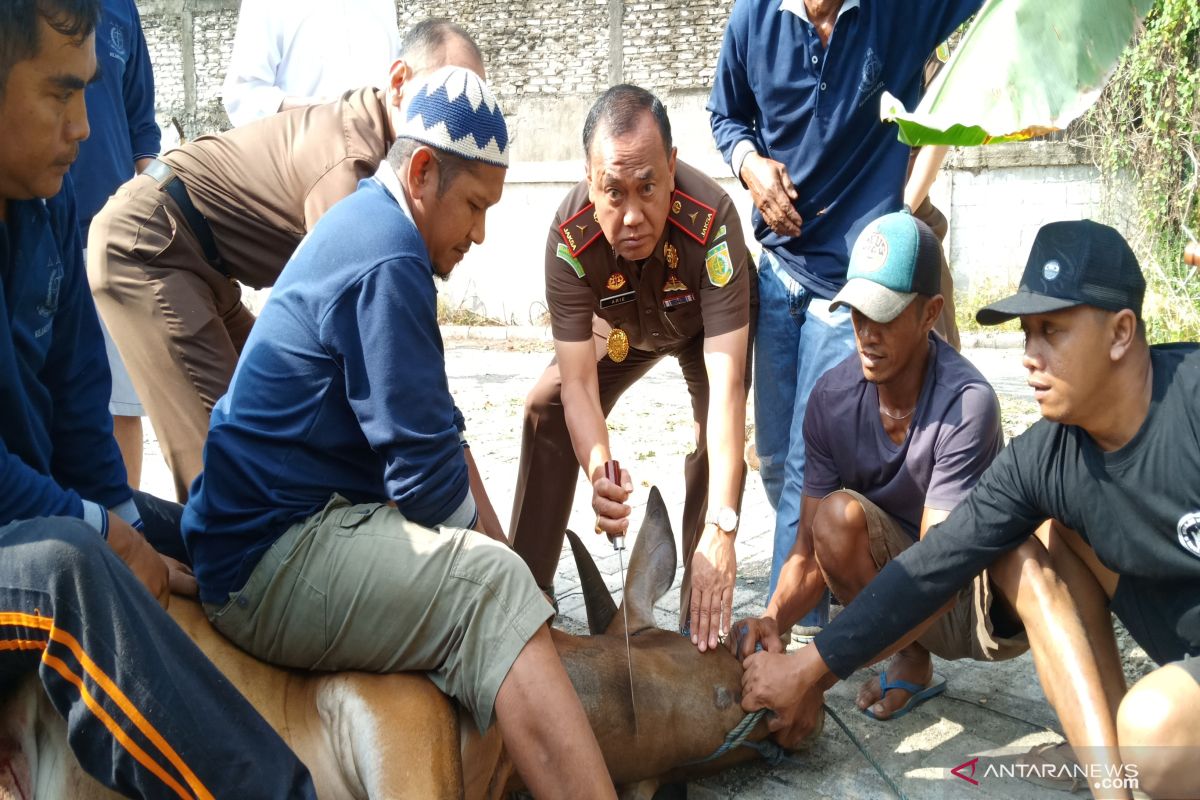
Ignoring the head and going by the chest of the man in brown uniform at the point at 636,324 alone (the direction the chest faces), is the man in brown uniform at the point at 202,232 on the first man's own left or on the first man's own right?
on the first man's own right

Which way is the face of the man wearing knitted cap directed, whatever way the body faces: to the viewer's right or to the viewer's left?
to the viewer's right

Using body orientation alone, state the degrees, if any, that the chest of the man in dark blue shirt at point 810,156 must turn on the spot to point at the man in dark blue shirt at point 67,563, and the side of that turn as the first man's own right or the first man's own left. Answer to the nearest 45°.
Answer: approximately 45° to the first man's own right

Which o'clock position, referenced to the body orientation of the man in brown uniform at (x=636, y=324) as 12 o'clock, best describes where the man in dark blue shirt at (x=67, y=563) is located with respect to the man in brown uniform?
The man in dark blue shirt is roughly at 1 o'clock from the man in brown uniform.

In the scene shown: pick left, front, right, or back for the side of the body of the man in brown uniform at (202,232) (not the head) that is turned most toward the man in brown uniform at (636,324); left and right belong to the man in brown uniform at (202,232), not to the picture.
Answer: front

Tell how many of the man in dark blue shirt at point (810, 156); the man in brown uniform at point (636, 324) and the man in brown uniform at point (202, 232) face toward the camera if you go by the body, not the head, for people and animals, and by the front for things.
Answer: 2

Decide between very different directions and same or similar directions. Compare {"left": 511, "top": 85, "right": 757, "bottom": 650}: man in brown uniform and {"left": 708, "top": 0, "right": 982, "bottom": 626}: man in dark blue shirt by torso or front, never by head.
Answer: same or similar directions

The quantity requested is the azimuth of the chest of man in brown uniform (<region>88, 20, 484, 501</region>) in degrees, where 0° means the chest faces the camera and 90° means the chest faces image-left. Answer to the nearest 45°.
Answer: approximately 270°

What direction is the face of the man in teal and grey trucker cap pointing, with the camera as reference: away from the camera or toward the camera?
toward the camera

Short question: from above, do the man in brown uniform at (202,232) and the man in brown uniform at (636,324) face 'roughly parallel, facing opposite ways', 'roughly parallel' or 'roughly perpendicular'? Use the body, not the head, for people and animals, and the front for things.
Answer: roughly perpendicular

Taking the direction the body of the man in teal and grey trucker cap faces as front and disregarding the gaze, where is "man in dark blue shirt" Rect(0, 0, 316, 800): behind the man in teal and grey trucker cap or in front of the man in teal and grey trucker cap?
in front

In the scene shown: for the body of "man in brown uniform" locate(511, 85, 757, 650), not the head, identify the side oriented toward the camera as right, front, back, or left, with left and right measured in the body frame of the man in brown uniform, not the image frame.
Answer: front

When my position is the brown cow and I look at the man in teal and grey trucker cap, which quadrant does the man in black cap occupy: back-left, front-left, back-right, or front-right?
front-right

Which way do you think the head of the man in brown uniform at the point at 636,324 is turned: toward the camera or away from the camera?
toward the camera

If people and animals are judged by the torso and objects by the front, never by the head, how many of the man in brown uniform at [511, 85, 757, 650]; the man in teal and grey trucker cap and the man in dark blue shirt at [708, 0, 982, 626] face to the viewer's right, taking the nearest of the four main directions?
0
